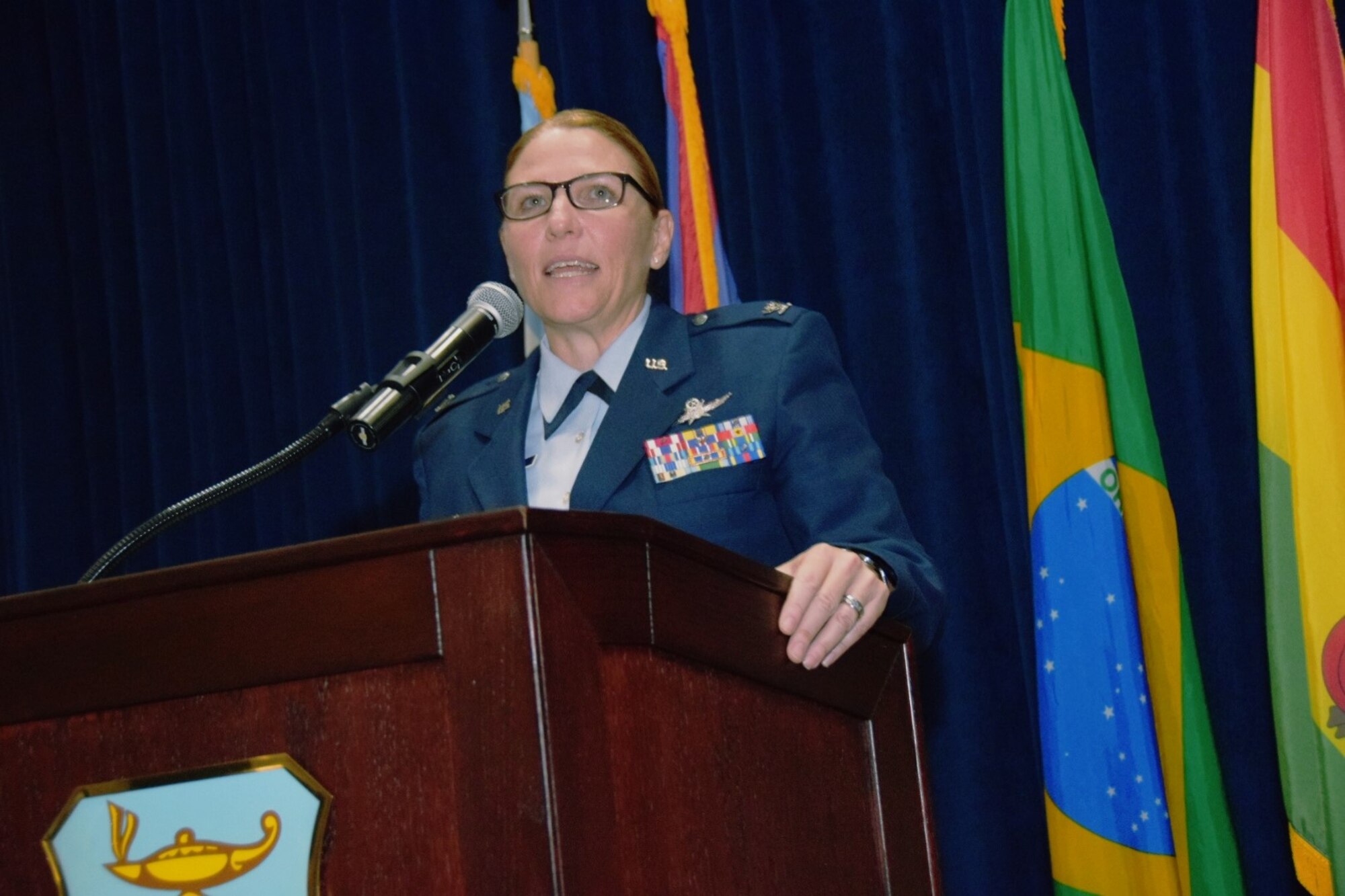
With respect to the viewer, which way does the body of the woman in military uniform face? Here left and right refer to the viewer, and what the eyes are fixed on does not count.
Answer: facing the viewer and to the left of the viewer

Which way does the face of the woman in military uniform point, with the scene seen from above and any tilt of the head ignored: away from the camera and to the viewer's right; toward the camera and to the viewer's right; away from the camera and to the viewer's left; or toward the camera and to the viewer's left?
toward the camera and to the viewer's left

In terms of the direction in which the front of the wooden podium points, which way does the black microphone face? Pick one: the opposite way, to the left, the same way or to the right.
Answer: the opposite way

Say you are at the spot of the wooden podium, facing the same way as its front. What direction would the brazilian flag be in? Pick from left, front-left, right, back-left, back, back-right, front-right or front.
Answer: back

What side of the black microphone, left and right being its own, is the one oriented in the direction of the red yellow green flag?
front

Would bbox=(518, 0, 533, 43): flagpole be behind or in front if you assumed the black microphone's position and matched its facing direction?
in front

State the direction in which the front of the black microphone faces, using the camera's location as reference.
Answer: facing away from the viewer and to the right of the viewer

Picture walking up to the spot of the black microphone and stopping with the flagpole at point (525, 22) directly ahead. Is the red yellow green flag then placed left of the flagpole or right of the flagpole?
right

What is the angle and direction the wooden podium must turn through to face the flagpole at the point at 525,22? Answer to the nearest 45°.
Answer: approximately 135° to its right

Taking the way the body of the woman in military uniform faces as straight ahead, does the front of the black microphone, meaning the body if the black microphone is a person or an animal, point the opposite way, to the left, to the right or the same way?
the opposite way

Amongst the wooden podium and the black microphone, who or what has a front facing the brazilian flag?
the black microphone

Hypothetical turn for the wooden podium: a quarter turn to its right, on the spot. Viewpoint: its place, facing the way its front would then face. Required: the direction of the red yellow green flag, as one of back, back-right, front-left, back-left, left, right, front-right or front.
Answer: right

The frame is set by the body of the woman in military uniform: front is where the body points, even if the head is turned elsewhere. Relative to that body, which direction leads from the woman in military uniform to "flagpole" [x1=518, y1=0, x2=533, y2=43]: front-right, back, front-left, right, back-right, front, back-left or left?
back-right
